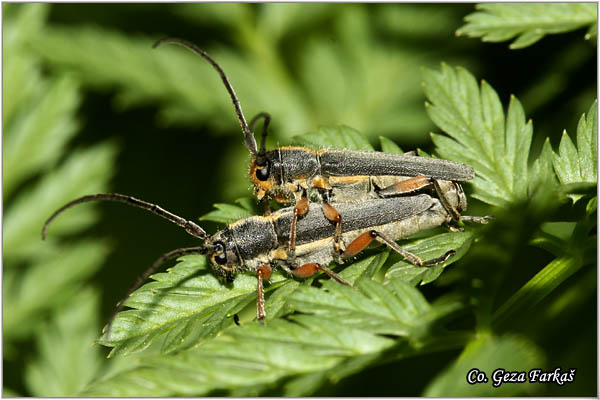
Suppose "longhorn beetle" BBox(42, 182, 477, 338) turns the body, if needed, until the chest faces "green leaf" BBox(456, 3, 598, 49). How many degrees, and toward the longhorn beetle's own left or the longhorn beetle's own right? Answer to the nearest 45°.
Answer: approximately 180°

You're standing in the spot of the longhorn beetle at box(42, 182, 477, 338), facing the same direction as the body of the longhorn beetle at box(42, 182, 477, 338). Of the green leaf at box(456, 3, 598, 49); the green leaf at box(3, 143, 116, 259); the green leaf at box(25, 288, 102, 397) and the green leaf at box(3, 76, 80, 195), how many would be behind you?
1

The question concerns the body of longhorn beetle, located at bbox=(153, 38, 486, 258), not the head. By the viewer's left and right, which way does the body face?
facing to the left of the viewer

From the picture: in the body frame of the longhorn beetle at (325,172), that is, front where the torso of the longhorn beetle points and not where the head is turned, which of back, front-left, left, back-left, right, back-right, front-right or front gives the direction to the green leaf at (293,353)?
left

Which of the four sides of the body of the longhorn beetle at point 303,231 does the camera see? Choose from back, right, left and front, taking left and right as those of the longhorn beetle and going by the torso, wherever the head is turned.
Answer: left

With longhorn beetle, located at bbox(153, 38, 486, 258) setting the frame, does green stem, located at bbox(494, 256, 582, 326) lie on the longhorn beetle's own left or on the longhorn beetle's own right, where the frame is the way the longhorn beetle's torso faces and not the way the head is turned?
on the longhorn beetle's own left
